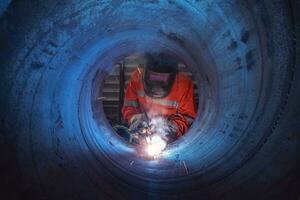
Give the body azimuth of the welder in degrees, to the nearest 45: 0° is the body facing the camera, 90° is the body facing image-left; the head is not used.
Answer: approximately 0°

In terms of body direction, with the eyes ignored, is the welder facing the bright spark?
yes
